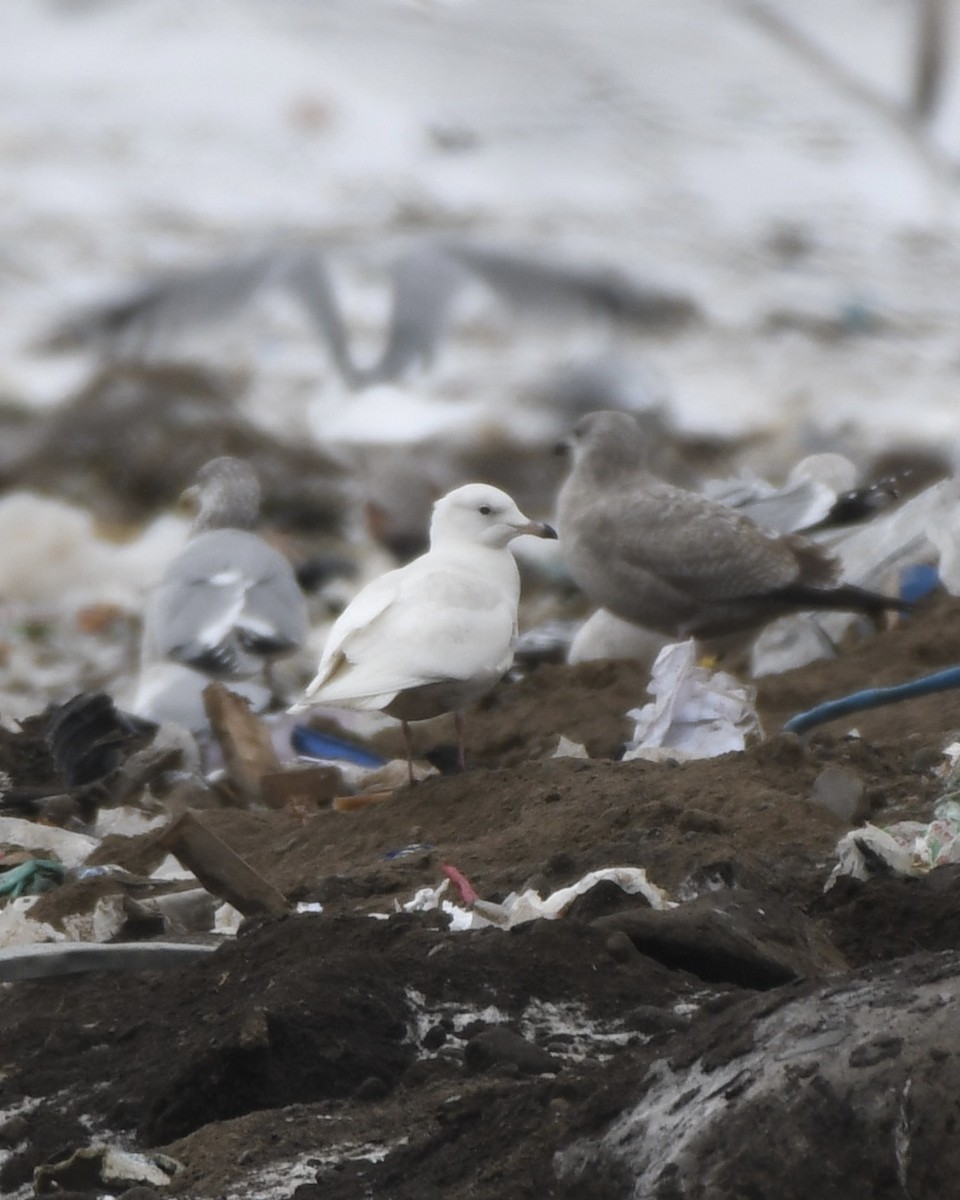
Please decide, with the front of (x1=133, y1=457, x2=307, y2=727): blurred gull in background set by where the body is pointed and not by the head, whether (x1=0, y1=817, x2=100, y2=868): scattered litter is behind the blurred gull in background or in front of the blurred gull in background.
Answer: behind

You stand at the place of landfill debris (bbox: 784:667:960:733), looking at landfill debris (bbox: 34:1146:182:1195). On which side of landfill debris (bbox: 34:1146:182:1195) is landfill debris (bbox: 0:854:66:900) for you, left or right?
right

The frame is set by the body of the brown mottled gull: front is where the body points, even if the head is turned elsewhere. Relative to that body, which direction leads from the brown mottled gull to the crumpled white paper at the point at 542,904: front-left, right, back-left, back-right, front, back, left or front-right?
left

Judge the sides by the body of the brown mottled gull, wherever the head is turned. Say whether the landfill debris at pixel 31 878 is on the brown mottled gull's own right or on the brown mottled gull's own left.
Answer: on the brown mottled gull's own left

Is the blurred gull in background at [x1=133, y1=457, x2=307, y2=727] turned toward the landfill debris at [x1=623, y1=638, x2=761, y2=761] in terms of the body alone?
no

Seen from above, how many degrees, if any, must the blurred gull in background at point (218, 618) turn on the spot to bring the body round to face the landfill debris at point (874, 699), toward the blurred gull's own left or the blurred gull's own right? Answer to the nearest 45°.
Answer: approximately 135° to the blurred gull's own right

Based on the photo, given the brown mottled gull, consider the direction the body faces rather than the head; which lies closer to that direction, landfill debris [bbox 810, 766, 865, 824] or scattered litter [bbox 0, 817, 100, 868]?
the scattered litter

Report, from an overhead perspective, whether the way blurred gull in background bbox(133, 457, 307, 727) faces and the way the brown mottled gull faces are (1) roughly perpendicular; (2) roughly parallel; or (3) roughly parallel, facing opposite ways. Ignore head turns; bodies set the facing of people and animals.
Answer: roughly perpendicular

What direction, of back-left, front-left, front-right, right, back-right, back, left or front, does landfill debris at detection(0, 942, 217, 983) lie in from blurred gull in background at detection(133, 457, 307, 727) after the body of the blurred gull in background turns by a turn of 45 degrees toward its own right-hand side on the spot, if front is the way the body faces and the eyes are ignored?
back-right

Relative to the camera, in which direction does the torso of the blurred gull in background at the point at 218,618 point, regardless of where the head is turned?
away from the camera

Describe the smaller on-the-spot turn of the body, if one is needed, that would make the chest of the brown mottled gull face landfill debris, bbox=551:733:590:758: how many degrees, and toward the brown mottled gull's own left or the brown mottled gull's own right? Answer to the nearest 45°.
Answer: approximately 90° to the brown mottled gull's own left

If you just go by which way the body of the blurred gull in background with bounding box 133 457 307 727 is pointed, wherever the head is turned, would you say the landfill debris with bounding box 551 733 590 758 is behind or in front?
behind

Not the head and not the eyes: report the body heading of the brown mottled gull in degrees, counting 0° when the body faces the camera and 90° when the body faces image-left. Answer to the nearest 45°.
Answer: approximately 90°

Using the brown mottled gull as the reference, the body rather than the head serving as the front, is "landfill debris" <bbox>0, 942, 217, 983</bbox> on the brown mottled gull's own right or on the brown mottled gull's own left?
on the brown mottled gull's own left

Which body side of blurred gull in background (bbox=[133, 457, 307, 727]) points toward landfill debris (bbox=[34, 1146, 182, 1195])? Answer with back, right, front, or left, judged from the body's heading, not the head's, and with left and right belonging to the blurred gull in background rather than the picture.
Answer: back

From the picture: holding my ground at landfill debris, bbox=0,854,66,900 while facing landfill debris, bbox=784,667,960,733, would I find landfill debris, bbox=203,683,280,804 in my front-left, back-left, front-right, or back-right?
front-left

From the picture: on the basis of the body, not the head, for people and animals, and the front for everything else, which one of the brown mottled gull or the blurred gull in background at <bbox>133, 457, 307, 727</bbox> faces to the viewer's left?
the brown mottled gull

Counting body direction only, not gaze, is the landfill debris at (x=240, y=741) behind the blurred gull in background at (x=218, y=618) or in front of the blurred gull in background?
behind

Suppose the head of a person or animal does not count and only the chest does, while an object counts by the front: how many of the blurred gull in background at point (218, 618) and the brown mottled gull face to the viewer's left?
1
